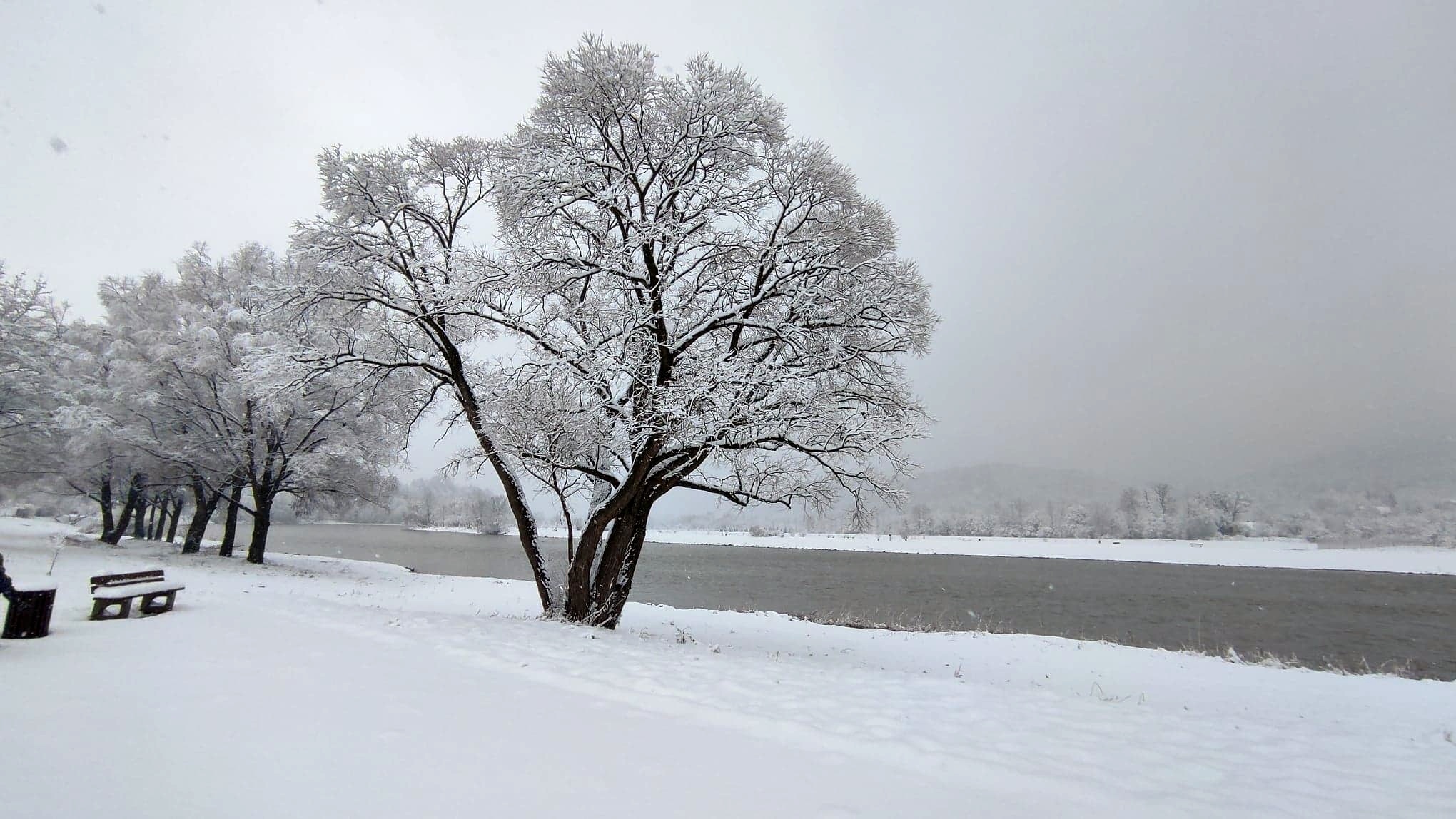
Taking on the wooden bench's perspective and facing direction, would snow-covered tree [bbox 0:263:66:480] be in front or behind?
behind

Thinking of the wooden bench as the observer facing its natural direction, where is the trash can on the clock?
The trash can is roughly at 2 o'clock from the wooden bench.

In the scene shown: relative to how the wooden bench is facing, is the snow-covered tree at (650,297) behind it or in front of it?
in front

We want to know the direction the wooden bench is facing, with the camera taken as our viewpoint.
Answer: facing the viewer and to the right of the viewer

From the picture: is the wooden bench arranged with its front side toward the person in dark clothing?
no

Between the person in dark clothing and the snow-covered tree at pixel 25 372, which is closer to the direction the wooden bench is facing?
the person in dark clothing

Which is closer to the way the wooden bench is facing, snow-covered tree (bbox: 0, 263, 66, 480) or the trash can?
the trash can
